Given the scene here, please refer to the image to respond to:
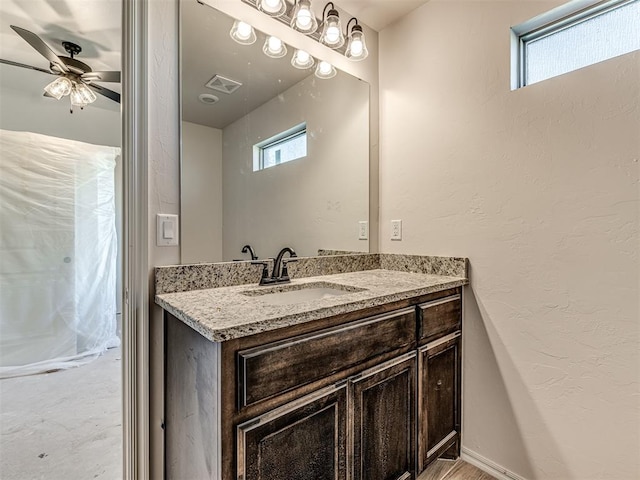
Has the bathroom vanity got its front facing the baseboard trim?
no

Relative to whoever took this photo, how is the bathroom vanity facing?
facing the viewer and to the right of the viewer

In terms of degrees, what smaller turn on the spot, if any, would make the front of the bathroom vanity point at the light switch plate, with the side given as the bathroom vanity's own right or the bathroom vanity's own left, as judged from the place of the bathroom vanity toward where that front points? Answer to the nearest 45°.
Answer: approximately 135° to the bathroom vanity's own right
